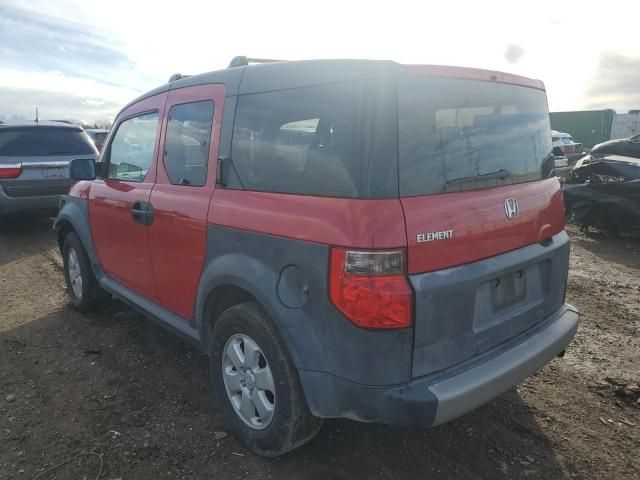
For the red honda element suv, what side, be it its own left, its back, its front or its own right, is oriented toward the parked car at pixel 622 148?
right

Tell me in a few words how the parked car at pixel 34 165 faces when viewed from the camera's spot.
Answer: facing away from the viewer

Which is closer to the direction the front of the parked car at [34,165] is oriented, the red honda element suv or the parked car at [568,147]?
the parked car

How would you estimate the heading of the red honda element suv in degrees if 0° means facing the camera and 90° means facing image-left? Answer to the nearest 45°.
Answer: approximately 135°

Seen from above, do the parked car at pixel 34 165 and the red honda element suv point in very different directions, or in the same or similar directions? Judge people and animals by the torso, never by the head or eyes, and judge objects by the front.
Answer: same or similar directions

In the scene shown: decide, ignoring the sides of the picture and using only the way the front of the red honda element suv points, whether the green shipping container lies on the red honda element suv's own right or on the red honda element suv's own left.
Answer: on the red honda element suv's own right

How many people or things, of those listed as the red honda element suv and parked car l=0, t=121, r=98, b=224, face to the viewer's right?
0

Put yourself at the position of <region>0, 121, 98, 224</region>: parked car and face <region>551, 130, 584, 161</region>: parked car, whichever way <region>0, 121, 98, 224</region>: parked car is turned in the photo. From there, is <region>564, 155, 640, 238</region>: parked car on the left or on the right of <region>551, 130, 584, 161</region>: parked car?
right

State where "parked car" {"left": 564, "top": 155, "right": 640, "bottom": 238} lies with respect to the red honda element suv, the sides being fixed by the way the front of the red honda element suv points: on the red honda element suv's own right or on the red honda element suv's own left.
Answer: on the red honda element suv's own right
